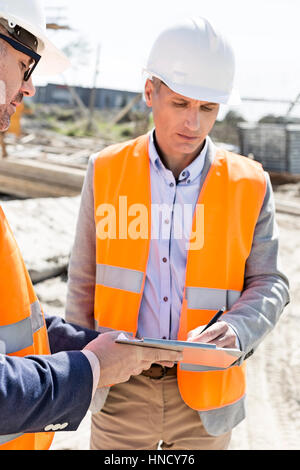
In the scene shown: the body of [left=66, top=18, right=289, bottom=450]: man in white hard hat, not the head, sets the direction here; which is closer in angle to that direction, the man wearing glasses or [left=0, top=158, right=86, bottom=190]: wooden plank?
the man wearing glasses

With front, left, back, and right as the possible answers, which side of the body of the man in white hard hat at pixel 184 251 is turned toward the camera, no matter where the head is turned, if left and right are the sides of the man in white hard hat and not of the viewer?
front

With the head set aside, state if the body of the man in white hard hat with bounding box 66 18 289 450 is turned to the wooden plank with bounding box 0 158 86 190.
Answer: no

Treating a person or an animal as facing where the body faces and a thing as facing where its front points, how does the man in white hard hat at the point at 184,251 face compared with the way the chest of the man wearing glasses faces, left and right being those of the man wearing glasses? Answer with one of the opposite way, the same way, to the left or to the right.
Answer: to the right

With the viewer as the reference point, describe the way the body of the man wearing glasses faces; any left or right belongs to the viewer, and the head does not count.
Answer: facing to the right of the viewer

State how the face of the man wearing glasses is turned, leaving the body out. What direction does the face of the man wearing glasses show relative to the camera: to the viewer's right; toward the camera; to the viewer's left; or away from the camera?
to the viewer's right

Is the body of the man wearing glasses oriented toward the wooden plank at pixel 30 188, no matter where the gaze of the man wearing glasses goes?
no

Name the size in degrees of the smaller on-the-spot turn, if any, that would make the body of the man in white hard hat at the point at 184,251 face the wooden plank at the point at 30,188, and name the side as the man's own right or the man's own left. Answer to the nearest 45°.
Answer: approximately 180°

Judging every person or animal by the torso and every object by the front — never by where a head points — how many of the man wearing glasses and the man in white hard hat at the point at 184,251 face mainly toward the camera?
1

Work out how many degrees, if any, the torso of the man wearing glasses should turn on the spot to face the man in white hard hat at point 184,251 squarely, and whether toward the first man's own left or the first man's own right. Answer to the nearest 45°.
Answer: approximately 45° to the first man's own left

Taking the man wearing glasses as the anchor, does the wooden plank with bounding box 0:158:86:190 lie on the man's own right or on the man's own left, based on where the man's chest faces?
on the man's own left
